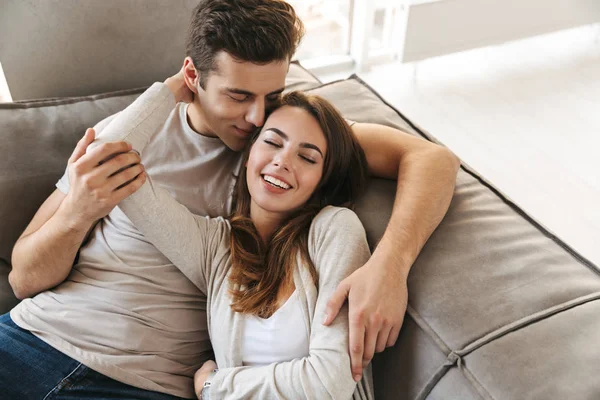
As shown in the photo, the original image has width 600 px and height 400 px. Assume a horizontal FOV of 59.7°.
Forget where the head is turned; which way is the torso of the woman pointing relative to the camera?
toward the camera
